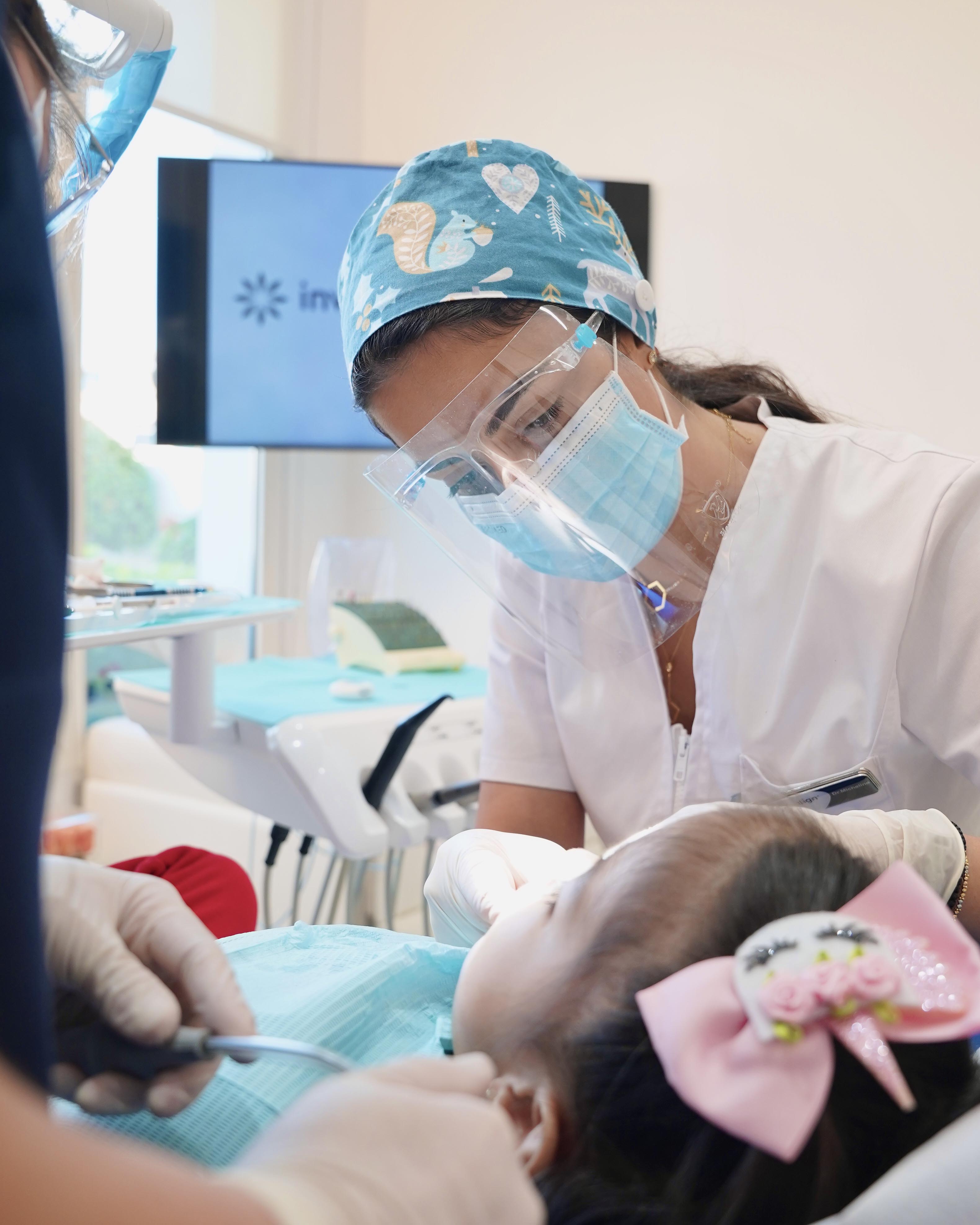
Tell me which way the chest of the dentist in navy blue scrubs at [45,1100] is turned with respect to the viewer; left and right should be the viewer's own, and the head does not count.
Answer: facing to the right of the viewer

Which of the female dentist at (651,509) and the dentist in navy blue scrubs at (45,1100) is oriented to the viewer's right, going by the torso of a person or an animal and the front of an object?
the dentist in navy blue scrubs at (45,1100)

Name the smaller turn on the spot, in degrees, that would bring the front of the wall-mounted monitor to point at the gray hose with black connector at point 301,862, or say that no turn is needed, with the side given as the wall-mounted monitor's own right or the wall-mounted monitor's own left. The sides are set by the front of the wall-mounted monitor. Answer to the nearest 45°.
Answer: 0° — it already faces it

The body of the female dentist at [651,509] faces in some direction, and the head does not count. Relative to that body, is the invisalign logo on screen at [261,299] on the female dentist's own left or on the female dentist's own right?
on the female dentist's own right

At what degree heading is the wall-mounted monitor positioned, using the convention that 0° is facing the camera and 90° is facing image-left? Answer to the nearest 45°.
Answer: approximately 0°

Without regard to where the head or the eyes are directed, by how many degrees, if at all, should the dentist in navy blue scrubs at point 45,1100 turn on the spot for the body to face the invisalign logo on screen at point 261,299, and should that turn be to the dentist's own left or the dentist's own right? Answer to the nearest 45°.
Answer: approximately 90° to the dentist's own left

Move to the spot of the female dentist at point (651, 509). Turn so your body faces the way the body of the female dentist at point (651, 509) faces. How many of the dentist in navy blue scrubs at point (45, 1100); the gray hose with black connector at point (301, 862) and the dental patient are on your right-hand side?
1

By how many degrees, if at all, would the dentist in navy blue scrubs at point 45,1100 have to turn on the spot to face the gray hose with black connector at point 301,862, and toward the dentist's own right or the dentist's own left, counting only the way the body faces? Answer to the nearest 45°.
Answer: approximately 90° to the dentist's own left

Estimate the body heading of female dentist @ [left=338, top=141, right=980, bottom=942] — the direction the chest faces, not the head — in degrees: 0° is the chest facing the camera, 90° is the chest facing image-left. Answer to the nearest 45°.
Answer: approximately 45°

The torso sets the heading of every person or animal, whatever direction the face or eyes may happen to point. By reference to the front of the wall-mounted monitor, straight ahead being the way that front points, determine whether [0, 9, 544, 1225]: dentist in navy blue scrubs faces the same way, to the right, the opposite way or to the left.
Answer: to the left
